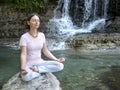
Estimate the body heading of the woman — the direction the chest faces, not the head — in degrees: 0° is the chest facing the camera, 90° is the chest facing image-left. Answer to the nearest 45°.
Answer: approximately 315°

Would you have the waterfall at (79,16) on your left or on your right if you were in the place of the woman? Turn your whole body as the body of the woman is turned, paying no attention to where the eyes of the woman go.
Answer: on your left
